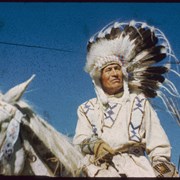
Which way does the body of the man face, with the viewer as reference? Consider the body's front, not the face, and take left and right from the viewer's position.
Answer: facing the viewer and to the left of the viewer

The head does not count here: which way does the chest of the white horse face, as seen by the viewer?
to the viewer's left
